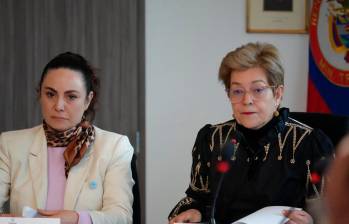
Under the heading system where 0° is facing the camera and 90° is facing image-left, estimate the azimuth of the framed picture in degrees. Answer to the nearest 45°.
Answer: approximately 0°

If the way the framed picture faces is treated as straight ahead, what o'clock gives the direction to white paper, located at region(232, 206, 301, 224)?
The white paper is roughly at 12 o'clock from the framed picture.

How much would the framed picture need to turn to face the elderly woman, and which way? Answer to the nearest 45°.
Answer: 0° — it already faces them

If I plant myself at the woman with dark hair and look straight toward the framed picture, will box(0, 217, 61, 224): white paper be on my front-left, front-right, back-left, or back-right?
back-right

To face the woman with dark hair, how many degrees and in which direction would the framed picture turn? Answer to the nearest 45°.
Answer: approximately 45° to its right
